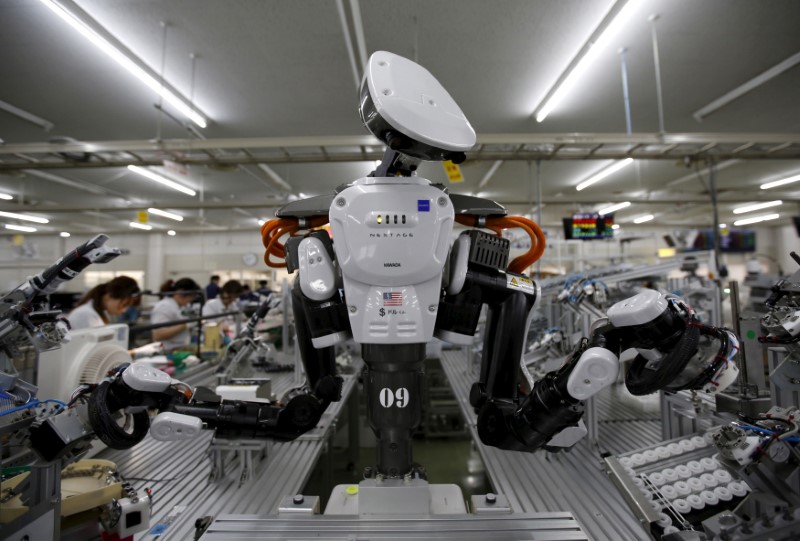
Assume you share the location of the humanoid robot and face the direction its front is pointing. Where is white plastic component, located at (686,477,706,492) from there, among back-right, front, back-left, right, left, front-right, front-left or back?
left

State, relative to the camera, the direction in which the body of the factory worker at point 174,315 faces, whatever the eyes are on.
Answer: to the viewer's right

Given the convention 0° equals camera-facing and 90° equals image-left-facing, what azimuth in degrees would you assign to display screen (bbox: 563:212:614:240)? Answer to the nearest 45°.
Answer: approximately 0°

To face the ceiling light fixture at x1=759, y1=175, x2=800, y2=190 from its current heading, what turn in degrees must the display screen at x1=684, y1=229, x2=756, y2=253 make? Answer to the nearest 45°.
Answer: approximately 45° to its left

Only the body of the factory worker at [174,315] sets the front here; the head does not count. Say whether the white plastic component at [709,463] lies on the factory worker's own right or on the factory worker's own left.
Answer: on the factory worker's own right

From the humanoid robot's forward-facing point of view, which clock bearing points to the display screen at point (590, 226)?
The display screen is roughly at 7 o'clock from the humanoid robot.

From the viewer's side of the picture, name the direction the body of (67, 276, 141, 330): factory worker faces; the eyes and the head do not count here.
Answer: to the viewer's right

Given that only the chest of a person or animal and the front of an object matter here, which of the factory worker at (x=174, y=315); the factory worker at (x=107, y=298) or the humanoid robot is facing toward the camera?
the humanoid robot

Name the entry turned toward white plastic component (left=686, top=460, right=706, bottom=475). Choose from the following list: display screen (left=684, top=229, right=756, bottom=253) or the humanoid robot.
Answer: the display screen

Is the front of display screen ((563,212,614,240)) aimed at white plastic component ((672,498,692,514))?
yes

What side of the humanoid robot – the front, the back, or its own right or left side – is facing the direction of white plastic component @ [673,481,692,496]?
left

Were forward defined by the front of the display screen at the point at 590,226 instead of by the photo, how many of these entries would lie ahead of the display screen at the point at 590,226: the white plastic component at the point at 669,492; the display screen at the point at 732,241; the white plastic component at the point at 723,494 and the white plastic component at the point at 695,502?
3

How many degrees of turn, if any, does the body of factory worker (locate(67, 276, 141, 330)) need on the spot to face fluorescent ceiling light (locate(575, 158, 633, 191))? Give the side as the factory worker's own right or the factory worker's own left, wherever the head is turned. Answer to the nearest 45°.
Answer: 0° — they already face it

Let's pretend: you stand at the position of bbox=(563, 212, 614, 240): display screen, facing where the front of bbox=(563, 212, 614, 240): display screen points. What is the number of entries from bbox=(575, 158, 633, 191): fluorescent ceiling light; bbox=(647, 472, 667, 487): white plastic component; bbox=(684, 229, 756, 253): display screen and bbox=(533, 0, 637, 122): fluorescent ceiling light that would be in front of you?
2

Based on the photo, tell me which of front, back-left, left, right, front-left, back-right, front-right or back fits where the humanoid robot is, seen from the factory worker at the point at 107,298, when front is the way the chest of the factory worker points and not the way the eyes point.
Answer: right
